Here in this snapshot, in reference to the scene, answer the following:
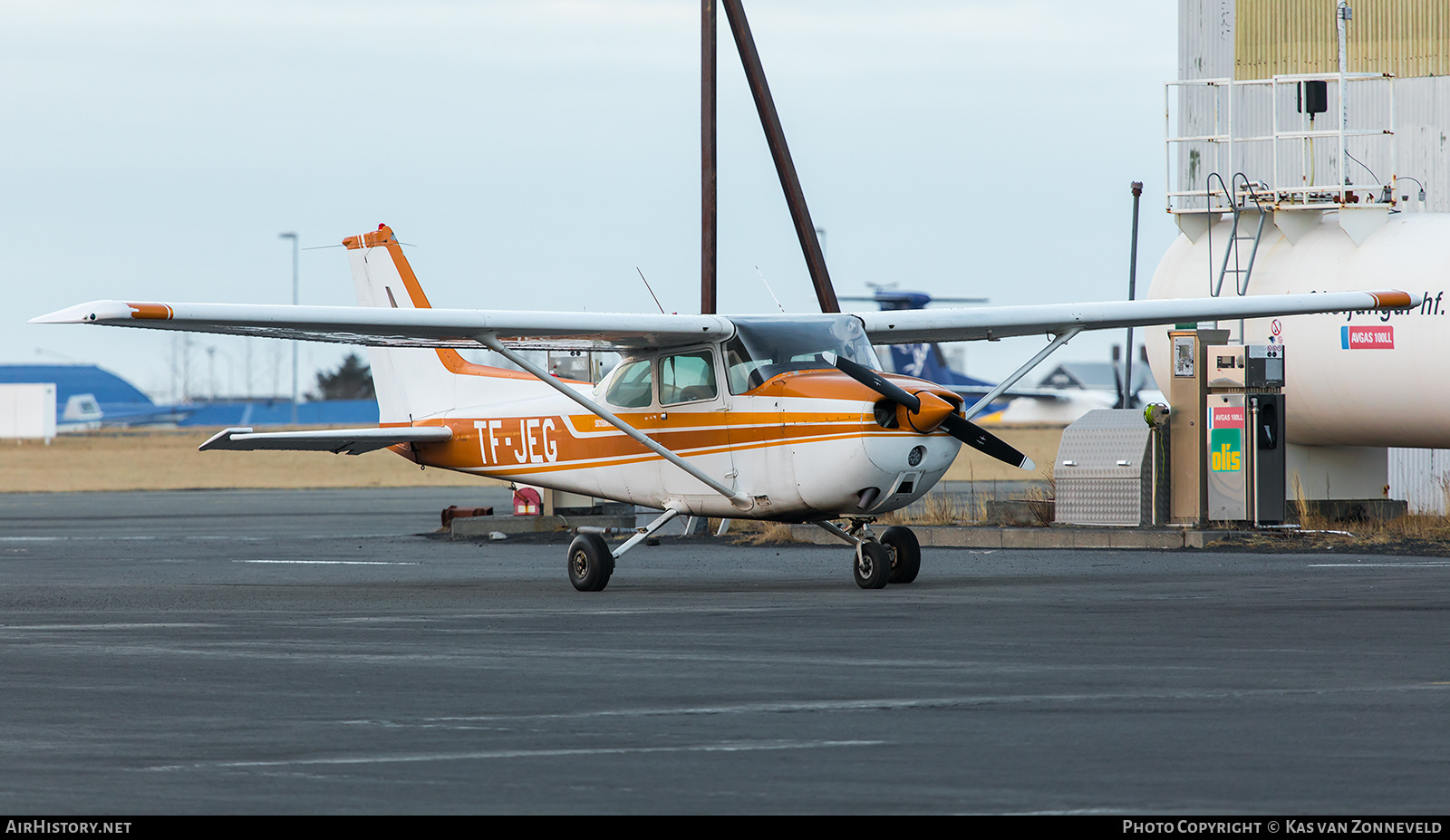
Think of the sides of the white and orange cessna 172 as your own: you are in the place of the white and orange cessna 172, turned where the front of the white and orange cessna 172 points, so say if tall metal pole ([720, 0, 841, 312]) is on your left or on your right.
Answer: on your left

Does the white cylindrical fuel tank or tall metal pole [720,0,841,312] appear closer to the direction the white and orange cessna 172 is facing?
the white cylindrical fuel tank

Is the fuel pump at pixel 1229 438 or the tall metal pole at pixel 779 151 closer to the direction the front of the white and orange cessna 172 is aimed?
the fuel pump

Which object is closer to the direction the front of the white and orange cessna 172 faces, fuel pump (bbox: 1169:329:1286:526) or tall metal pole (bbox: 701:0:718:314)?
the fuel pump

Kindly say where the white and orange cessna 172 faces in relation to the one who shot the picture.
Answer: facing the viewer and to the right of the viewer

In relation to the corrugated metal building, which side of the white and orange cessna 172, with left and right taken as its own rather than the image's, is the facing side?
left

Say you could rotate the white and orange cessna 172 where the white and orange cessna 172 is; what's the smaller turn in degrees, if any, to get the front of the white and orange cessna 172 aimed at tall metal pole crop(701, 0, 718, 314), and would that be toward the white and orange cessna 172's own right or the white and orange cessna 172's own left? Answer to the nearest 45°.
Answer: approximately 135° to the white and orange cessna 172's own left

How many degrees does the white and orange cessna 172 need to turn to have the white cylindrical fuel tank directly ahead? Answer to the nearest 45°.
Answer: approximately 90° to its left

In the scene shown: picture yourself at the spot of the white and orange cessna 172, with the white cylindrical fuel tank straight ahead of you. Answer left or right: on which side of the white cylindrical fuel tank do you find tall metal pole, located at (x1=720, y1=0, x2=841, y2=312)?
left

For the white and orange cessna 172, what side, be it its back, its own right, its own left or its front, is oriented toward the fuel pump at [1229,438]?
left
